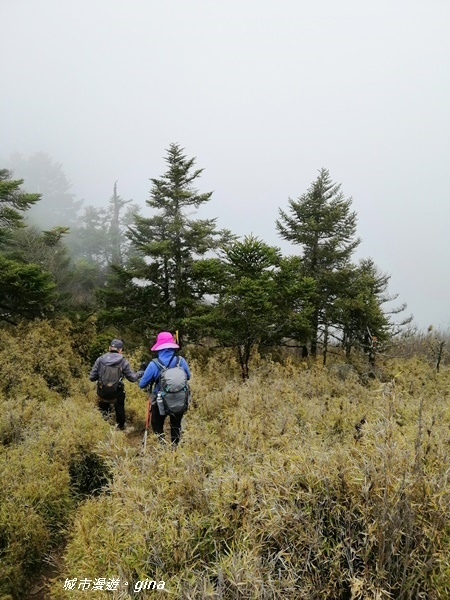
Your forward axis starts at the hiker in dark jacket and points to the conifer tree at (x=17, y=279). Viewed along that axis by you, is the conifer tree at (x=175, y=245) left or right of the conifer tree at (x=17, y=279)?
right

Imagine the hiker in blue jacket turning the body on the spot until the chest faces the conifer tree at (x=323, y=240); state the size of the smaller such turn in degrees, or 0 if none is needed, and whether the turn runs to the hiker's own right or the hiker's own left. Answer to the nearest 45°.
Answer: approximately 45° to the hiker's own right

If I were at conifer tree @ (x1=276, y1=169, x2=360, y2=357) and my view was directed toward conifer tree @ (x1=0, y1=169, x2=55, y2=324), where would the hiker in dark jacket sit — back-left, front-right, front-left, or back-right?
front-left

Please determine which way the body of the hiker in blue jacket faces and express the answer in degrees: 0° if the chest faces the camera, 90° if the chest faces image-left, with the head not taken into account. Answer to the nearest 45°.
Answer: approximately 180°

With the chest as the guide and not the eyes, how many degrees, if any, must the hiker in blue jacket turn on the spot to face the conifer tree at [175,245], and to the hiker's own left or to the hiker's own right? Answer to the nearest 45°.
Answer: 0° — they already face it

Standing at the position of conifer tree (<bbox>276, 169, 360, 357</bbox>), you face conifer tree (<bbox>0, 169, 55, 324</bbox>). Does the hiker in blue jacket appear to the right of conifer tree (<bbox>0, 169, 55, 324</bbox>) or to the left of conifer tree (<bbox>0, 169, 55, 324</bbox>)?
left

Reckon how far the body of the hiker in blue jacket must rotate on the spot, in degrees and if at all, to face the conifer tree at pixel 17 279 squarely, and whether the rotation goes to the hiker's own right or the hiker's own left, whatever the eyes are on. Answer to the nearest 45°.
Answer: approximately 45° to the hiker's own left

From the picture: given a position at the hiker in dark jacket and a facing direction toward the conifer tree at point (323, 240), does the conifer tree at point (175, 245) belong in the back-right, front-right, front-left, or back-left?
front-left

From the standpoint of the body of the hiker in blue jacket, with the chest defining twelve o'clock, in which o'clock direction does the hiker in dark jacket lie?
The hiker in dark jacket is roughly at 11 o'clock from the hiker in blue jacket.
